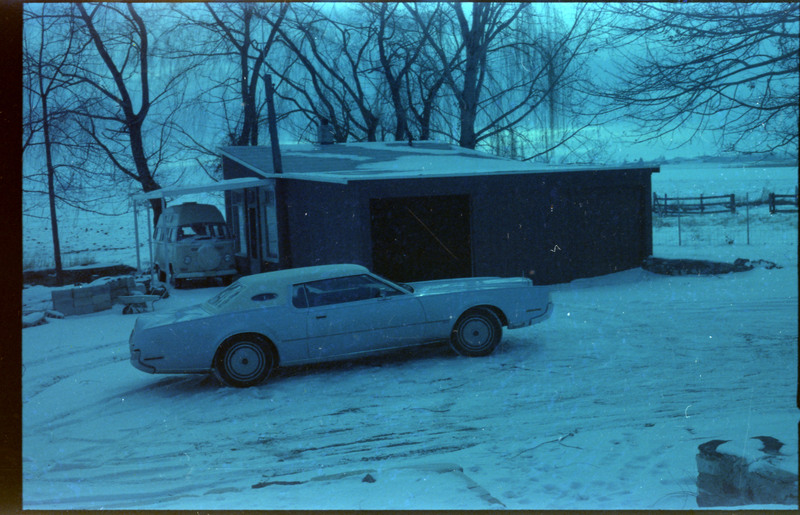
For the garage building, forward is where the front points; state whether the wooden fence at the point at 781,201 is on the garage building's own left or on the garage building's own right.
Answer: on the garage building's own left

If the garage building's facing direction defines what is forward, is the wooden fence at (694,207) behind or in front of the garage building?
behind

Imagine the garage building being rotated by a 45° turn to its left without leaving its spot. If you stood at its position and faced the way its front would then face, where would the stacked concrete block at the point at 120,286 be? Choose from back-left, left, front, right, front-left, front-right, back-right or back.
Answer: back-right

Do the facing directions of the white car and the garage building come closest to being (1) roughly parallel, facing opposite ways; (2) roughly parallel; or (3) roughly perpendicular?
roughly perpendicular

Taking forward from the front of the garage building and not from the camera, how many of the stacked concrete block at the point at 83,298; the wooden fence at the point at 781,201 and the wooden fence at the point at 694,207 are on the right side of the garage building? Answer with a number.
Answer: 1

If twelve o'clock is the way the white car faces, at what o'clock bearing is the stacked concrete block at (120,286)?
The stacked concrete block is roughly at 8 o'clock from the white car.

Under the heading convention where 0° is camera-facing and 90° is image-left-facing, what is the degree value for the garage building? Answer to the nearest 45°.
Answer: approximately 0°

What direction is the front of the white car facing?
to the viewer's right

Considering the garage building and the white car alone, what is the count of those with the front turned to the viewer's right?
1

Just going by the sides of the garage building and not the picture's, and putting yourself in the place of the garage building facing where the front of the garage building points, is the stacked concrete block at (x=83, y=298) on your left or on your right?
on your right

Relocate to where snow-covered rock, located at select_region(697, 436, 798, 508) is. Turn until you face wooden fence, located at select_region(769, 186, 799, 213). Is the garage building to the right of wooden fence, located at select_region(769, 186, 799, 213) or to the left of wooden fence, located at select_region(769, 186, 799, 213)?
left

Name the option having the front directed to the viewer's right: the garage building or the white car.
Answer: the white car

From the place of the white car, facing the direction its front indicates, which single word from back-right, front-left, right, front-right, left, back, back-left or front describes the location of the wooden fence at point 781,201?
front-left

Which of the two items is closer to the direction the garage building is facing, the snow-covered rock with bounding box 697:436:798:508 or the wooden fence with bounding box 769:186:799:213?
the snow-covered rock

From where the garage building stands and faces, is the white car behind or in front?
in front

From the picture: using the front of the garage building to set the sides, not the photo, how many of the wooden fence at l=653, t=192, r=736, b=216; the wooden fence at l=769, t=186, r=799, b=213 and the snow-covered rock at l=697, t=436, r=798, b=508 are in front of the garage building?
1
